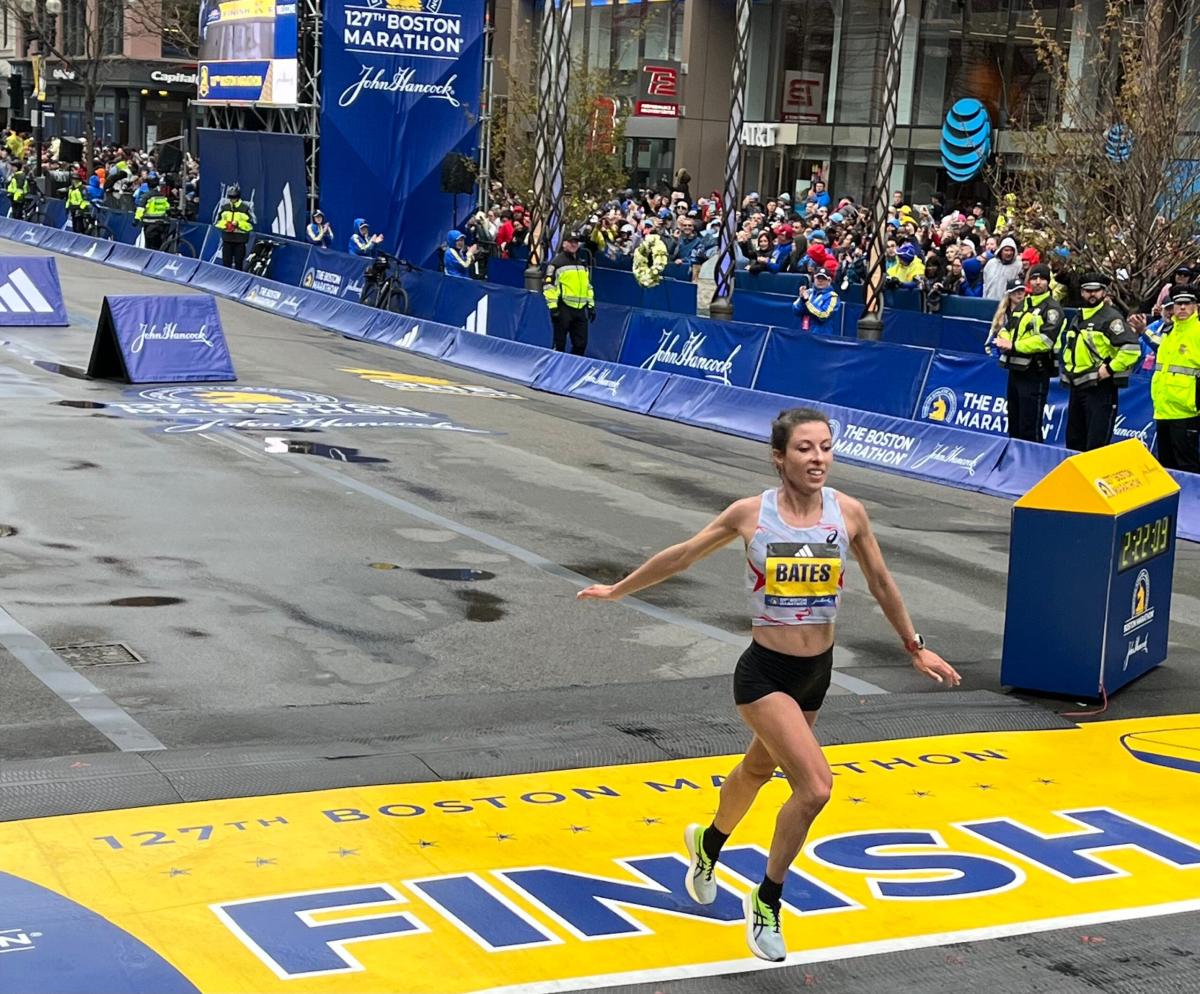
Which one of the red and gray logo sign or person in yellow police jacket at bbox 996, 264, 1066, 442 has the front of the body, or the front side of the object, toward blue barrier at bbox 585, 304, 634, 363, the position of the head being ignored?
the red and gray logo sign

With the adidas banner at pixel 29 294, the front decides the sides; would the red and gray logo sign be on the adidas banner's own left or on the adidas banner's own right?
on the adidas banner's own left

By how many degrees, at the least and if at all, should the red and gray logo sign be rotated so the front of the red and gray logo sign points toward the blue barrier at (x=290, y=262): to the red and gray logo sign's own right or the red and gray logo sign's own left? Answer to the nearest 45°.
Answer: approximately 45° to the red and gray logo sign's own right

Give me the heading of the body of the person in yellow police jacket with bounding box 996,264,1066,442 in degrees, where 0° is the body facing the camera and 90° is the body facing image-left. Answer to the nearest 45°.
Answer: approximately 45°

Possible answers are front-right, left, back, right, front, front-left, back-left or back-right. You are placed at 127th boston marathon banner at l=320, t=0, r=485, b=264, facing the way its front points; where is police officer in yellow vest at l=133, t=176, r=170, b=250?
back-right

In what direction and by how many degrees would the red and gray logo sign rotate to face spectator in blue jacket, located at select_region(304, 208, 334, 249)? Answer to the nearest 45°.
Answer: approximately 45° to its right

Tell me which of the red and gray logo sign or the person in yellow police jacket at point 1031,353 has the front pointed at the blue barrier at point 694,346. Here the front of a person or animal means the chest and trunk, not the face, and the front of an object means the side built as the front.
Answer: the red and gray logo sign
